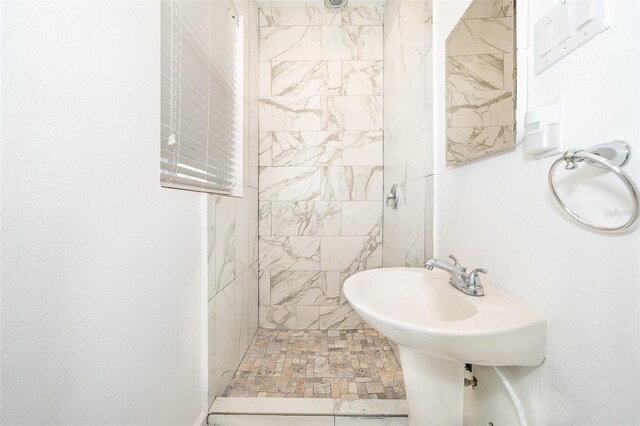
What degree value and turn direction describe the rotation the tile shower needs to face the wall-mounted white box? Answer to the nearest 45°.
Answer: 0° — it already faces it

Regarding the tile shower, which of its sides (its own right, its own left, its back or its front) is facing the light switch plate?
front

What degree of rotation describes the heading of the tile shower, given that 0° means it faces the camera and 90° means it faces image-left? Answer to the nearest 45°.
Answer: approximately 0°

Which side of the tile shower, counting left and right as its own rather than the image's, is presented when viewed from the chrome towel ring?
front

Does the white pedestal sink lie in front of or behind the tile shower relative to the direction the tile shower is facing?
in front

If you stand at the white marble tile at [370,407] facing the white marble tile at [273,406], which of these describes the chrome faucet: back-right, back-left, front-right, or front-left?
back-left

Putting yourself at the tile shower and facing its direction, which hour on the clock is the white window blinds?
The white window blinds is roughly at 1 o'clock from the tile shower.

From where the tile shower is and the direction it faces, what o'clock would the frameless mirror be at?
The frameless mirror is roughly at 11 o'clock from the tile shower.
